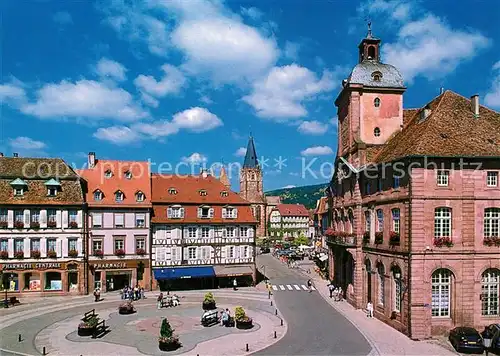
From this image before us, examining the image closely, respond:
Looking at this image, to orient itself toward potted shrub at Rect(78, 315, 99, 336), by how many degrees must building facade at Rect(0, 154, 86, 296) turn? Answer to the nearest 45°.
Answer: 0° — it already faces it

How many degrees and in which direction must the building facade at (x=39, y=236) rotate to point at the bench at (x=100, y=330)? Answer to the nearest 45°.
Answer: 0° — it already faces it

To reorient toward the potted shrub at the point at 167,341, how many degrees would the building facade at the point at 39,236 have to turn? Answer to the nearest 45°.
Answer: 0° — it already faces it

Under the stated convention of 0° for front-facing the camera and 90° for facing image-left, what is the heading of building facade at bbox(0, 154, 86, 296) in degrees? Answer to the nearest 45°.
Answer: approximately 0°
